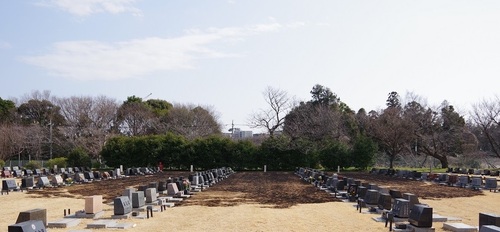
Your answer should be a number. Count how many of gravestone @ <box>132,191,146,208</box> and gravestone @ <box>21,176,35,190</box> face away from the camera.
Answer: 0

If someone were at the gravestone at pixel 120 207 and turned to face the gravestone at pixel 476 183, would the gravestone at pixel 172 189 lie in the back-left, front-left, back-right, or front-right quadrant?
front-left

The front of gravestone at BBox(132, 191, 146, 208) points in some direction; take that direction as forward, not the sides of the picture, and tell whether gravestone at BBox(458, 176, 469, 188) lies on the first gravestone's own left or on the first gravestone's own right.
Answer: on the first gravestone's own left

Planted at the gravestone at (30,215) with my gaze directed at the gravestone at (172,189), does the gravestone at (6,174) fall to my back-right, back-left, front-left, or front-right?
front-left

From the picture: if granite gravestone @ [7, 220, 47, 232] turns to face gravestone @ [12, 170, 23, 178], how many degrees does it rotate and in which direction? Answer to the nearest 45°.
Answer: approximately 135° to its left

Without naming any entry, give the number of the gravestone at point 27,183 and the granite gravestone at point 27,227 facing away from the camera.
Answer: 0

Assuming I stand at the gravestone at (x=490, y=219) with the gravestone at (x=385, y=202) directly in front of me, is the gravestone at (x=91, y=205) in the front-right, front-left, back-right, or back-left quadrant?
front-left

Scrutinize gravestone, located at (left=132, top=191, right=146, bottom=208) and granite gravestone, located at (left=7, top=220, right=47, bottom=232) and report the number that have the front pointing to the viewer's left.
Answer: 0

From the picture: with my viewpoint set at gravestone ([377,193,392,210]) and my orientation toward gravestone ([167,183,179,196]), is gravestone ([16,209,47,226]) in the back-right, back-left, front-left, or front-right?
front-left

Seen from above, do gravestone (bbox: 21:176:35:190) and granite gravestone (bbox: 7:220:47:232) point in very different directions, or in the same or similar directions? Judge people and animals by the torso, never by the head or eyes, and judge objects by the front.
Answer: same or similar directions

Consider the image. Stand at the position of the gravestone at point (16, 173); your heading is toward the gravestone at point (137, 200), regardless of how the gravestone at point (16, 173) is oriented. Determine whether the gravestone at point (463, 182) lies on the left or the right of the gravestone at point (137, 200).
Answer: left

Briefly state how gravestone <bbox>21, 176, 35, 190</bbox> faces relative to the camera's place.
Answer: facing the viewer and to the right of the viewer

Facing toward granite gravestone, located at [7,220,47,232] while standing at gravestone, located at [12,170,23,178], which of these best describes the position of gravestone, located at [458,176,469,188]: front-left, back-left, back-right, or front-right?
front-left

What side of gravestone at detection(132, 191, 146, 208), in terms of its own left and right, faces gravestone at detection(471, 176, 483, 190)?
left

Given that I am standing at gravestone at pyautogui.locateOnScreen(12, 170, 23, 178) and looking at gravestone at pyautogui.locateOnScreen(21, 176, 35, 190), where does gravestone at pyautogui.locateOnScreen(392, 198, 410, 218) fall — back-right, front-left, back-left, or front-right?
front-left

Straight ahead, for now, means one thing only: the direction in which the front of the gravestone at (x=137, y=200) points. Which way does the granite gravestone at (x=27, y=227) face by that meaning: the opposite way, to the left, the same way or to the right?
the same way

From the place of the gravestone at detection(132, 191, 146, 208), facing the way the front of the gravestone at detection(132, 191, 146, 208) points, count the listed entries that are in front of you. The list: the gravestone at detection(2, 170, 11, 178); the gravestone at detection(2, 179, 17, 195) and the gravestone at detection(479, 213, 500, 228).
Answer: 1
